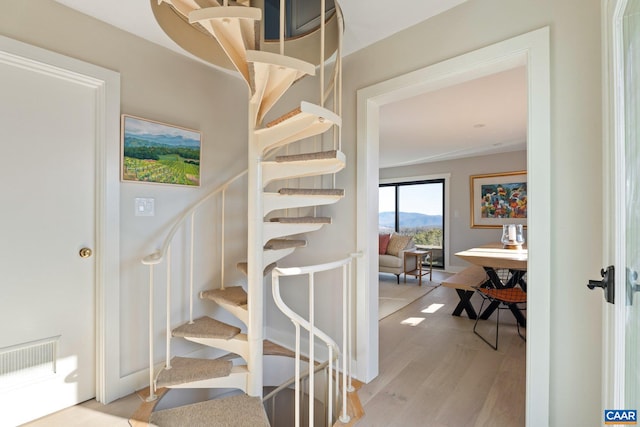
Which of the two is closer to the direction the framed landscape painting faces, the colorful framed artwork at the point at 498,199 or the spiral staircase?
the spiral staircase

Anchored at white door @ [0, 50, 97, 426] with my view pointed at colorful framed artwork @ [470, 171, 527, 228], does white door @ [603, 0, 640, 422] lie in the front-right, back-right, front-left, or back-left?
front-right

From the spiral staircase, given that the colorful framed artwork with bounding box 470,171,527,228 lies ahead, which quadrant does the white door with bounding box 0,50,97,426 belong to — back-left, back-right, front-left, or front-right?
back-left

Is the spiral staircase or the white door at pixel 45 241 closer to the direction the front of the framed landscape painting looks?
the spiral staircase

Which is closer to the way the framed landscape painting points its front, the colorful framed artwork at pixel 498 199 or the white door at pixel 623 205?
the white door

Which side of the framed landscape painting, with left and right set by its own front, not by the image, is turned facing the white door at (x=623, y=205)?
front

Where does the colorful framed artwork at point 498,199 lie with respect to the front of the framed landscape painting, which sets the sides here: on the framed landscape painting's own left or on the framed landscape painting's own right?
on the framed landscape painting's own left

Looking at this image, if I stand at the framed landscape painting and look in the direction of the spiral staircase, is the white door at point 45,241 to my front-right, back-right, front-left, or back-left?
back-right

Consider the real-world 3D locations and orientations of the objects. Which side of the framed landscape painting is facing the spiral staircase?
front

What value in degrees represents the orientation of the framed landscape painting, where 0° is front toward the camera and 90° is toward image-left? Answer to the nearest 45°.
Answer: approximately 315°
